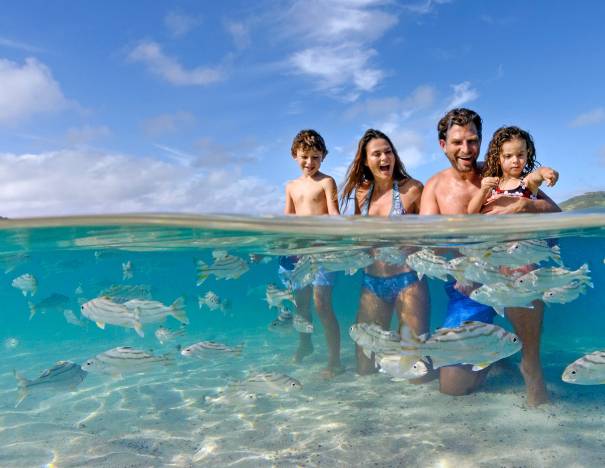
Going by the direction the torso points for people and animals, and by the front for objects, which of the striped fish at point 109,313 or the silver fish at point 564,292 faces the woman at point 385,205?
the silver fish

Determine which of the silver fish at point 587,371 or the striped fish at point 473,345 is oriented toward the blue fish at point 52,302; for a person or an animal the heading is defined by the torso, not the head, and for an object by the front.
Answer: the silver fish at point 587,371

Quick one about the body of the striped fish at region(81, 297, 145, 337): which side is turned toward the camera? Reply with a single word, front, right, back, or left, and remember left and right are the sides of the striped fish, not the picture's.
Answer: left

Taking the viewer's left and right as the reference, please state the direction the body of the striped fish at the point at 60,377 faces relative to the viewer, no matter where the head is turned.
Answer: facing to the right of the viewer

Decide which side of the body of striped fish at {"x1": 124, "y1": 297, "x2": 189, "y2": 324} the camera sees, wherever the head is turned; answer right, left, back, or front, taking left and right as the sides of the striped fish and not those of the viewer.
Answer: left

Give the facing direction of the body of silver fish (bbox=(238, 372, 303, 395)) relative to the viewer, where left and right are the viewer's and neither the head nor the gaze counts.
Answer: facing to the right of the viewer

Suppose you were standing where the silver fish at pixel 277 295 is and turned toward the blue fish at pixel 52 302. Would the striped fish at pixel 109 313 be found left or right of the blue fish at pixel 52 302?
left

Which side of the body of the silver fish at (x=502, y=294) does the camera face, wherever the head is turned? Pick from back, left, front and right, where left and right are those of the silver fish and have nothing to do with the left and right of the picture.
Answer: left

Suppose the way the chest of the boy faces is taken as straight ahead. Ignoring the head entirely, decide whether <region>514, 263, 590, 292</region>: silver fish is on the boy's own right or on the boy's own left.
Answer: on the boy's own left

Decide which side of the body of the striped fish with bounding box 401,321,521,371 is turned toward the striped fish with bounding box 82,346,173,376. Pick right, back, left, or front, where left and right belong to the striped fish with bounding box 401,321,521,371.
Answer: back
